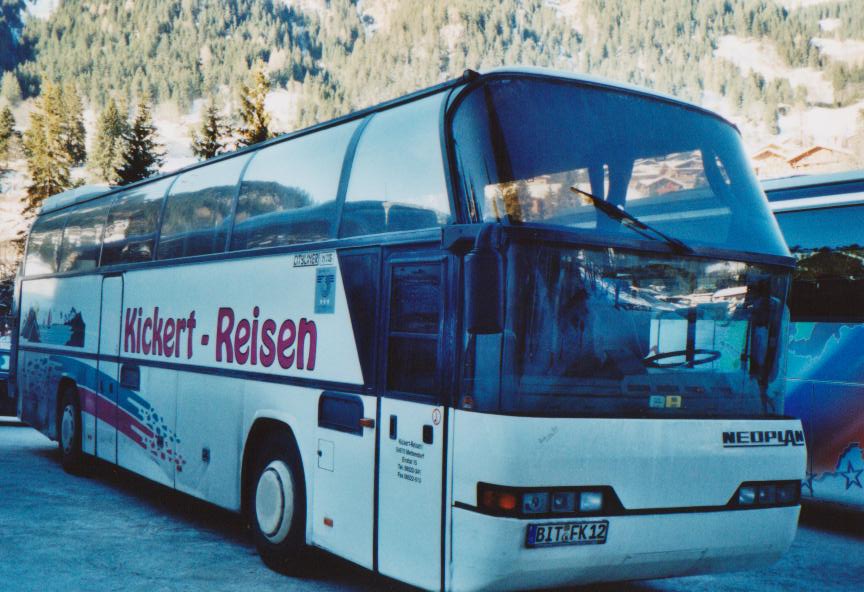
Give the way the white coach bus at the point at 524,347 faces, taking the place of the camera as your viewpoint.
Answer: facing the viewer and to the right of the viewer

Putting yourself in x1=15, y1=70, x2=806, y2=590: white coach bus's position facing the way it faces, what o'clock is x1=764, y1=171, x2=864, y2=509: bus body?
The bus body is roughly at 9 o'clock from the white coach bus.
